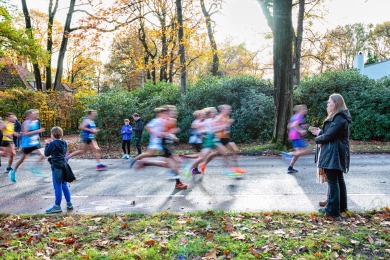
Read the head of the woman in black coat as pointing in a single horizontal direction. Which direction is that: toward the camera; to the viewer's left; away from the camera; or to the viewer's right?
to the viewer's left

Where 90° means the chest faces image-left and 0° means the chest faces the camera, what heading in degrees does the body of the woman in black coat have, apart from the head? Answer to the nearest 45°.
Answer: approximately 90°

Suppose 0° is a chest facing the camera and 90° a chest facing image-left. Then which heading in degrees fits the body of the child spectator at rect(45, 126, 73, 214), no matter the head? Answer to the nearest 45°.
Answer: approximately 135°

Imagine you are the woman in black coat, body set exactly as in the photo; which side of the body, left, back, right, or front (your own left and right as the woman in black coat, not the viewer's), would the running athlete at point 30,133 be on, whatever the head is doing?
front
